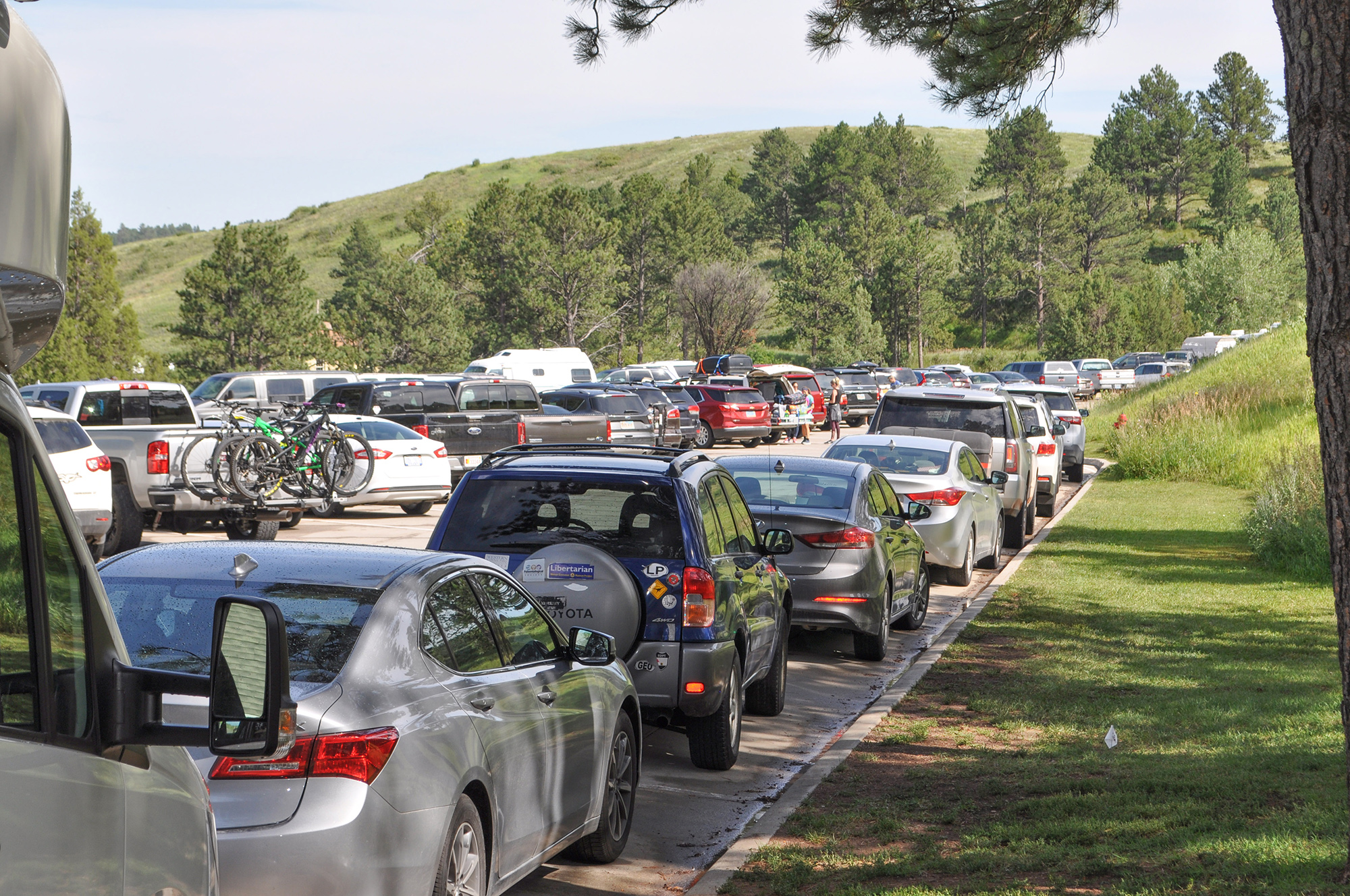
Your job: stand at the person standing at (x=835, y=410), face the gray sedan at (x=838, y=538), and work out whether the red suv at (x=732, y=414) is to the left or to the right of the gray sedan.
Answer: right

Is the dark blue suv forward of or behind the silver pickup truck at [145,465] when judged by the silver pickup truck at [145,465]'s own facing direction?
behind

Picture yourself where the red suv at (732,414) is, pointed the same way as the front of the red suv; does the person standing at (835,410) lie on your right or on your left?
on your right

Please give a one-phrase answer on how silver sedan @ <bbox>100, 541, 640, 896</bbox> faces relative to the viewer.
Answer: facing away from the viewer and to the right of the viewer

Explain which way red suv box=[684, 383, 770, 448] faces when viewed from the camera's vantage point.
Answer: facing away from the viewer and to the left of the viewer

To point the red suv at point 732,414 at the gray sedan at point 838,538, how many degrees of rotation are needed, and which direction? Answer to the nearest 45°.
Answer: approximately 135° to its left

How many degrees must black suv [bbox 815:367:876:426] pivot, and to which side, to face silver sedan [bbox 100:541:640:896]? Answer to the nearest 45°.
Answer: approximately 135° to its left

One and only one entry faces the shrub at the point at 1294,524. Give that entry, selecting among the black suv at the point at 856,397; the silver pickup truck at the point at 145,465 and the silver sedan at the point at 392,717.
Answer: the silver sedan

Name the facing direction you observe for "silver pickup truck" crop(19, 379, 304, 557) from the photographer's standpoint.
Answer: facing away from the viewer and to the left of the viewer

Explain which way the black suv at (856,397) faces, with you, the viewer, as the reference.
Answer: facing away from the viewer and to the left of the viewer

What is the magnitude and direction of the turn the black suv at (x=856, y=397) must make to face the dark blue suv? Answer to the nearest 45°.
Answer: approximately 135° to its left

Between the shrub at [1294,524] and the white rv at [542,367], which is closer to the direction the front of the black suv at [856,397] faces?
the white rv
